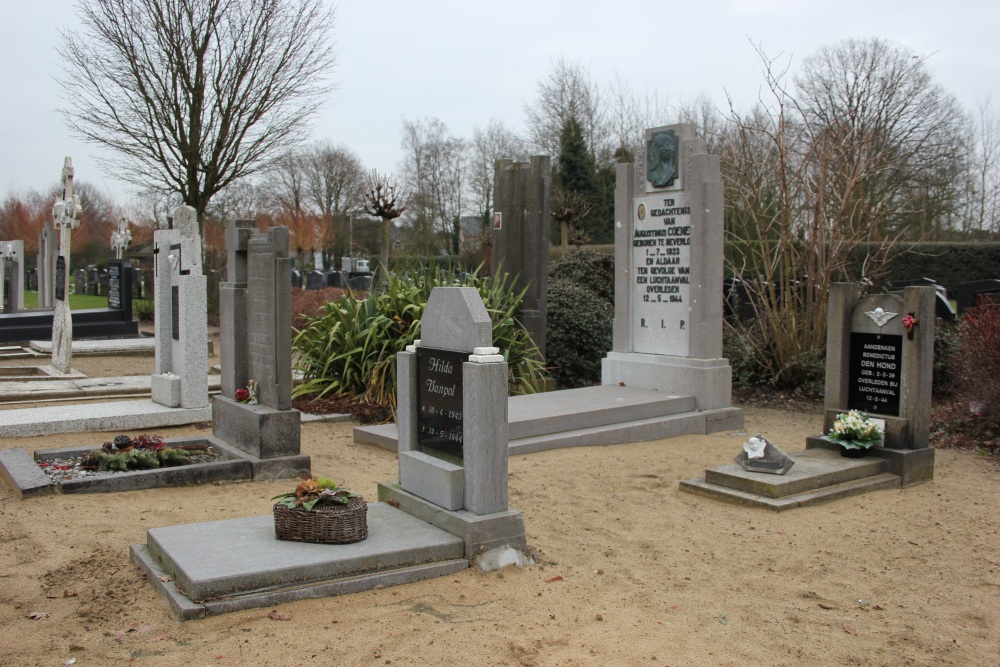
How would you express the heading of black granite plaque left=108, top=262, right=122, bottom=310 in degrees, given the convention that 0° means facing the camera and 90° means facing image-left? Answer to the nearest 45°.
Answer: approximately 45°

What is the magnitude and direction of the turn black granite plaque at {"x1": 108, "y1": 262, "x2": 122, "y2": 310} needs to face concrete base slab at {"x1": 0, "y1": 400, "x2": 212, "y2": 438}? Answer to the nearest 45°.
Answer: approximately 45° to its left

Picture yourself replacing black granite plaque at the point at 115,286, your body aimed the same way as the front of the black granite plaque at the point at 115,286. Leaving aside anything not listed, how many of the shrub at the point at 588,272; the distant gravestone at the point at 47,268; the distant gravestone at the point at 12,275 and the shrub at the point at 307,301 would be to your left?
2

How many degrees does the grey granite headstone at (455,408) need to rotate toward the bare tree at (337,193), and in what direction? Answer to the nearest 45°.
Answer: approximately 135° to its right

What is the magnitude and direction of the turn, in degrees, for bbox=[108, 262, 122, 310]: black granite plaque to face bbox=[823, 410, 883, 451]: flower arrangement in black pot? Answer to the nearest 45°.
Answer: approximately 45° to its left

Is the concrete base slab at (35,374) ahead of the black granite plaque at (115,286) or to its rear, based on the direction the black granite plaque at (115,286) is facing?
ahead

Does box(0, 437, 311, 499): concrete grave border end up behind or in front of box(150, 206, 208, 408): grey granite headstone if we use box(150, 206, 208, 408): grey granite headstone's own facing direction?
in front

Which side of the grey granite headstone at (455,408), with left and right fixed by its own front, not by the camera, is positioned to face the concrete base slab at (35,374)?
right

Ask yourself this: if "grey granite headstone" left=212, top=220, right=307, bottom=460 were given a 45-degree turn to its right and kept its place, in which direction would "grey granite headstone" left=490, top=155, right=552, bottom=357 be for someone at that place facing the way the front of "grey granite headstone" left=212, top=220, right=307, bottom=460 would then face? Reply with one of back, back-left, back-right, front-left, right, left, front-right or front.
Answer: back-right

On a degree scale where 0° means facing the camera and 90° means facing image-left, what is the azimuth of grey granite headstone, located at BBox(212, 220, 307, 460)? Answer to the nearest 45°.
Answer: approximately 45°

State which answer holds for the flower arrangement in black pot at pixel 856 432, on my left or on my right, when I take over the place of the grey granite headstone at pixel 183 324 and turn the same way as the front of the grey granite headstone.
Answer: on my left
